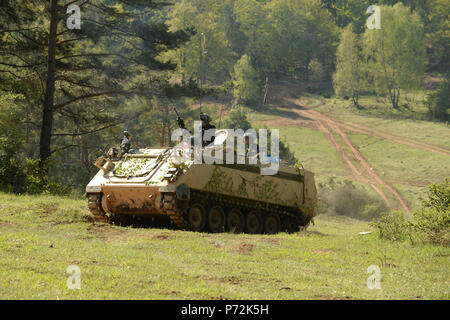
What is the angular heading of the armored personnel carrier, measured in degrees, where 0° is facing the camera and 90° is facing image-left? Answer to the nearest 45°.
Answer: approximately 45°

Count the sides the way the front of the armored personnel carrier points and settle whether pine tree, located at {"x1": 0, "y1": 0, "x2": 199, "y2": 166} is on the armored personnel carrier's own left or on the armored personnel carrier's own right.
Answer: on the armored personnel carrier's own right
